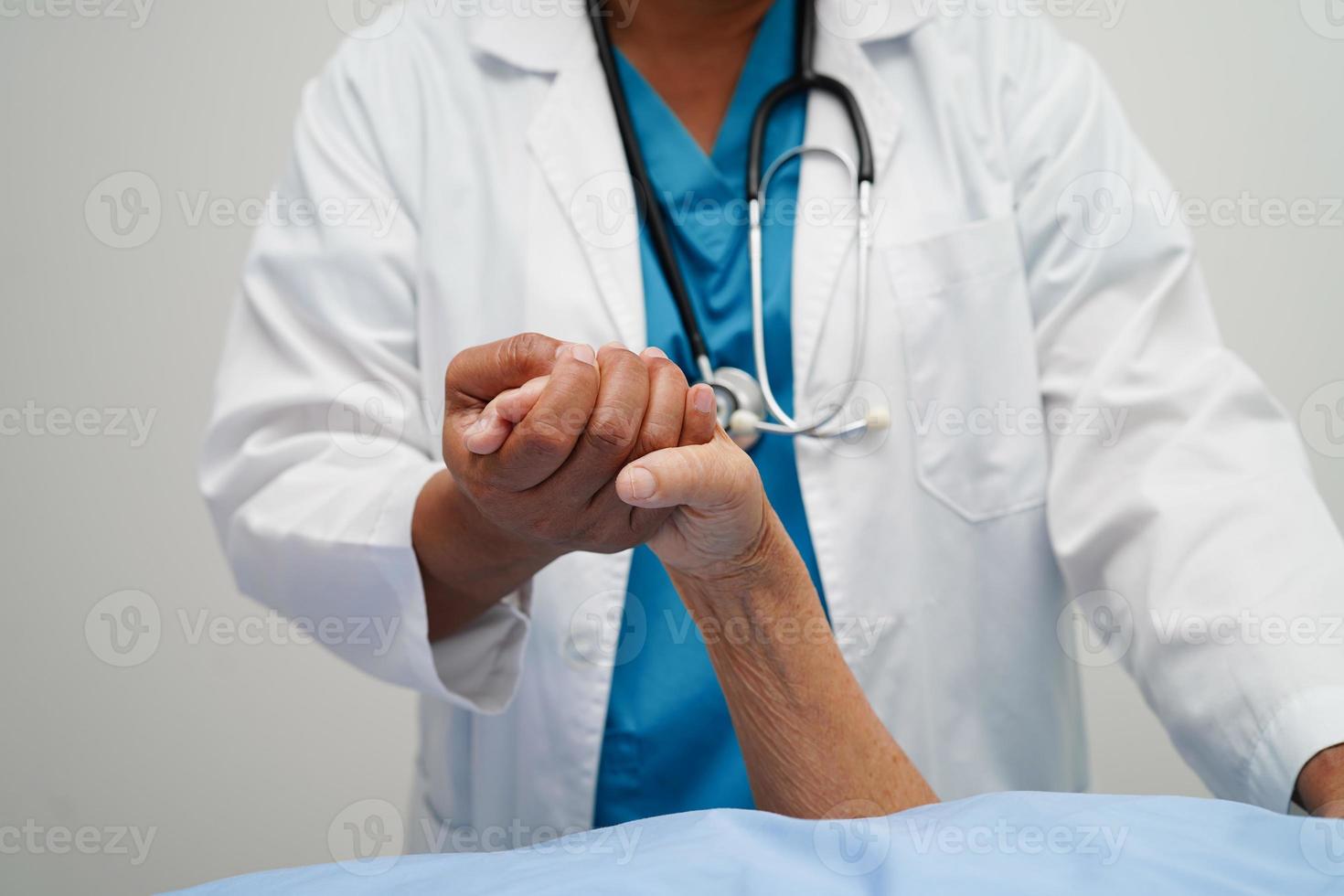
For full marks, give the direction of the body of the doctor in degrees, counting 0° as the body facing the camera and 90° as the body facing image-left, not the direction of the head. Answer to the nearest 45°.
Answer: approximately 0°
